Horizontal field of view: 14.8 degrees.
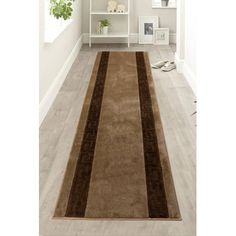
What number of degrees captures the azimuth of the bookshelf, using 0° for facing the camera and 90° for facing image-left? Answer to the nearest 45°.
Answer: approximately 0°

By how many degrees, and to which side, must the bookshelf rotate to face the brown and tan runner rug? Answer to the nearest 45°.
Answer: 0° — it already faces it

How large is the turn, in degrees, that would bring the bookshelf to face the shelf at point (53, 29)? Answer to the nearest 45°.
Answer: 0° — it already faces it
